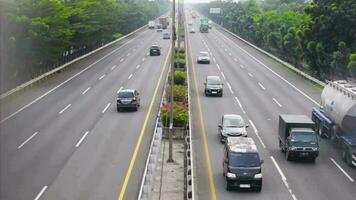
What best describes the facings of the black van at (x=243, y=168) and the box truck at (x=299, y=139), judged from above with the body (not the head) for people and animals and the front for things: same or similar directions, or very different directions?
same or similar directions

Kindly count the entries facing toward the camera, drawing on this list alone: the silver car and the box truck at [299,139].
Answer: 2

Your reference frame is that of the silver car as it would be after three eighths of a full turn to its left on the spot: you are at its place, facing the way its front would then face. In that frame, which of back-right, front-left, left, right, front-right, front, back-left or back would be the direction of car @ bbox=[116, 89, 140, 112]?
left

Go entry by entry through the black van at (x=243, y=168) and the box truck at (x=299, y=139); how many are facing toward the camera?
2

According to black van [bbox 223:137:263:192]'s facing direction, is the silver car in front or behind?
behind

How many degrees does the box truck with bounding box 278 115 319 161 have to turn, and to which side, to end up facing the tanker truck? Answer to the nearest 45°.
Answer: approximately 135° to its left

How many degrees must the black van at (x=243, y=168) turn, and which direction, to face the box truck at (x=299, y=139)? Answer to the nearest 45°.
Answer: approximately 135° to its left

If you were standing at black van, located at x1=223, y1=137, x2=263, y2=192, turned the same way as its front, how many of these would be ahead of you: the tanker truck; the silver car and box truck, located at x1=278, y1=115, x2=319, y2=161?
0

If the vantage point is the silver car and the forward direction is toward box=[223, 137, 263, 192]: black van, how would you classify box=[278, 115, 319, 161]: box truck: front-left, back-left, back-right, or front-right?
front-left

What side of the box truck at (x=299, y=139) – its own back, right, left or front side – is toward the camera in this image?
front

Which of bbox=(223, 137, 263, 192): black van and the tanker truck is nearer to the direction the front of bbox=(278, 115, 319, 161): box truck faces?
the black van

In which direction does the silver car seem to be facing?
toward the camera

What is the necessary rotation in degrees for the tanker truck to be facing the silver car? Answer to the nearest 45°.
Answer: approximately 135° to its right
